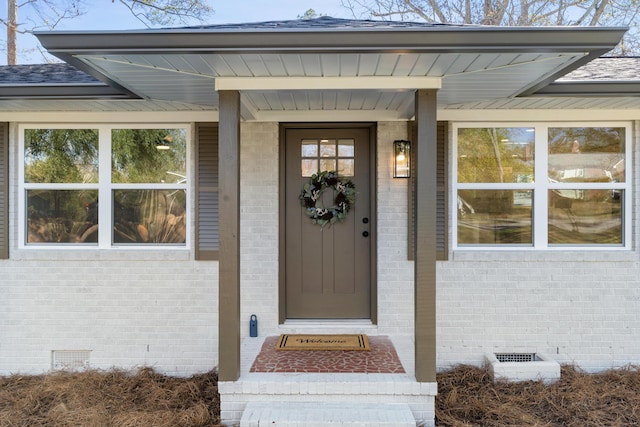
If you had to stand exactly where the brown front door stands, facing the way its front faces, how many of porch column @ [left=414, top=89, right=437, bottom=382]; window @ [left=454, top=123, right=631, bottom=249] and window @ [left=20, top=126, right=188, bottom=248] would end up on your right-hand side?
1

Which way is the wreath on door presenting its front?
toward the camera

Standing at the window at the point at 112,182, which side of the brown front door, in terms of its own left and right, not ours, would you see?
right

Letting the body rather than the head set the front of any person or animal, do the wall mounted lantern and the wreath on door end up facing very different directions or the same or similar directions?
same or similar directions

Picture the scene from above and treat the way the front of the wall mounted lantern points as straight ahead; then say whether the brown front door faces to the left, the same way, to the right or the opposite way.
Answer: the same way

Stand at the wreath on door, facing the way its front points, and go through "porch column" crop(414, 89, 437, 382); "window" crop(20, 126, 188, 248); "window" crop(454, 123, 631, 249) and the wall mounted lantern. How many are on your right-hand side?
1

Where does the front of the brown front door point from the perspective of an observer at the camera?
facing the viewer

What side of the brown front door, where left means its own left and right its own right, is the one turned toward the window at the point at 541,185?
left

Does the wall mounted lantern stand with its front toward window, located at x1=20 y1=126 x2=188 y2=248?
no

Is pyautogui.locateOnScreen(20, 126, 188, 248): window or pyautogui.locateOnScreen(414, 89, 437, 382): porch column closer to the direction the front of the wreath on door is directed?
the porch column

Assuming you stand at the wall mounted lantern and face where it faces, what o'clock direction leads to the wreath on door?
The wreath on door is roughly at 3 o'clock from the wall mounted lantern.

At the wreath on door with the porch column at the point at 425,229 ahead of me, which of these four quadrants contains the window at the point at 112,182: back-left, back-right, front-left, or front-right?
back-right

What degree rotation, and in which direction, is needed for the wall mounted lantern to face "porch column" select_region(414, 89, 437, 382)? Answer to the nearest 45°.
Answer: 0° — it already faces it

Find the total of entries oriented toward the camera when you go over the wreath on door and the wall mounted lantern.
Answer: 2
